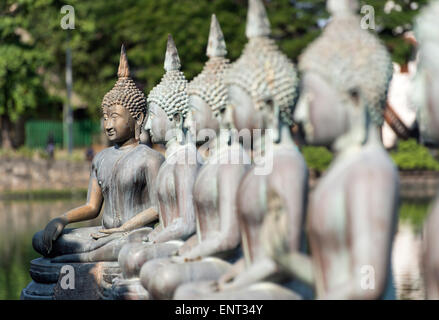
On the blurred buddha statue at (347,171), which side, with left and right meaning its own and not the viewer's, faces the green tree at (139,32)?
right

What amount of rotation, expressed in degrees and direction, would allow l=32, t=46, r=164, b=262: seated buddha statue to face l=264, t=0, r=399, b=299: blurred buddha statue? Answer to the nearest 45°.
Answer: approximately 45° to its left

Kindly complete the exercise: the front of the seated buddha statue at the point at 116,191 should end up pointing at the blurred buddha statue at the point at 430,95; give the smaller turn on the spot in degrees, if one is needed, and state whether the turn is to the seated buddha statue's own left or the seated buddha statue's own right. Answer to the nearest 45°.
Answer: approximately 45° to the seated buddha statue's own left

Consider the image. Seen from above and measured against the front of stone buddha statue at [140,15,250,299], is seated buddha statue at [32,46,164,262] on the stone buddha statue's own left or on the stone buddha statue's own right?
on the stone buddha statue's own right

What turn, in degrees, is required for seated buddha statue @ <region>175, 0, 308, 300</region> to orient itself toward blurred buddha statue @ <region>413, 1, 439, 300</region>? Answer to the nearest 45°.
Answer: approximately 135° to its left

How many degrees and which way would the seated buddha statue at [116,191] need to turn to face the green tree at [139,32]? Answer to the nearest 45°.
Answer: approximately 135° to its right

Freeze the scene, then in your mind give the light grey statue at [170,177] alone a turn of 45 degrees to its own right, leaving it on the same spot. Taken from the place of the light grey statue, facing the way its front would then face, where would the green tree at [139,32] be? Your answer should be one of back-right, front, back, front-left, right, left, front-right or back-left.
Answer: front-right

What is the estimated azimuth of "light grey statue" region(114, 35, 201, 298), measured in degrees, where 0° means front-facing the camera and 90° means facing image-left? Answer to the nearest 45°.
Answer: approximately 90°

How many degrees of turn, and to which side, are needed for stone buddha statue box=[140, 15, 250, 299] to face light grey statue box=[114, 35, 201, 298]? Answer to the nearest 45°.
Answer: approximately 90° to its right

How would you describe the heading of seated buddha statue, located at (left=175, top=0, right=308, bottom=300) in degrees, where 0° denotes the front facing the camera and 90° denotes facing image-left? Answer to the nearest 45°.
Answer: approximately 90°

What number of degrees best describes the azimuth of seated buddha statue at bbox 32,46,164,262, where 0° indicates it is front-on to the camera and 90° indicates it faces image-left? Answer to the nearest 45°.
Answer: approximately 45°
